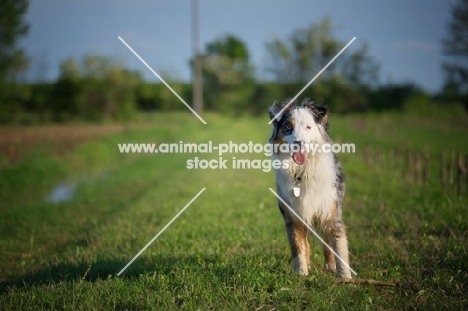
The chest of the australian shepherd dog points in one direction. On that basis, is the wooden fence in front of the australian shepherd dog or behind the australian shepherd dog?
behind

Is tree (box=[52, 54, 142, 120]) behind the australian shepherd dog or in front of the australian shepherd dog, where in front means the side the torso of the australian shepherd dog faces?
behind

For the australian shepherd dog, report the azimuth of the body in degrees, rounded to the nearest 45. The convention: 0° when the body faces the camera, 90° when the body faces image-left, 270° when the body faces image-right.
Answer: approximately 0°

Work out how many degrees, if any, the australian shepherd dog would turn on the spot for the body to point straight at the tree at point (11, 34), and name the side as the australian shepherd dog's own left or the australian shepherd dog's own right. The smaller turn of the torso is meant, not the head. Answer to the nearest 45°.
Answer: approximately 135° to the australian shepherd dog's own right
